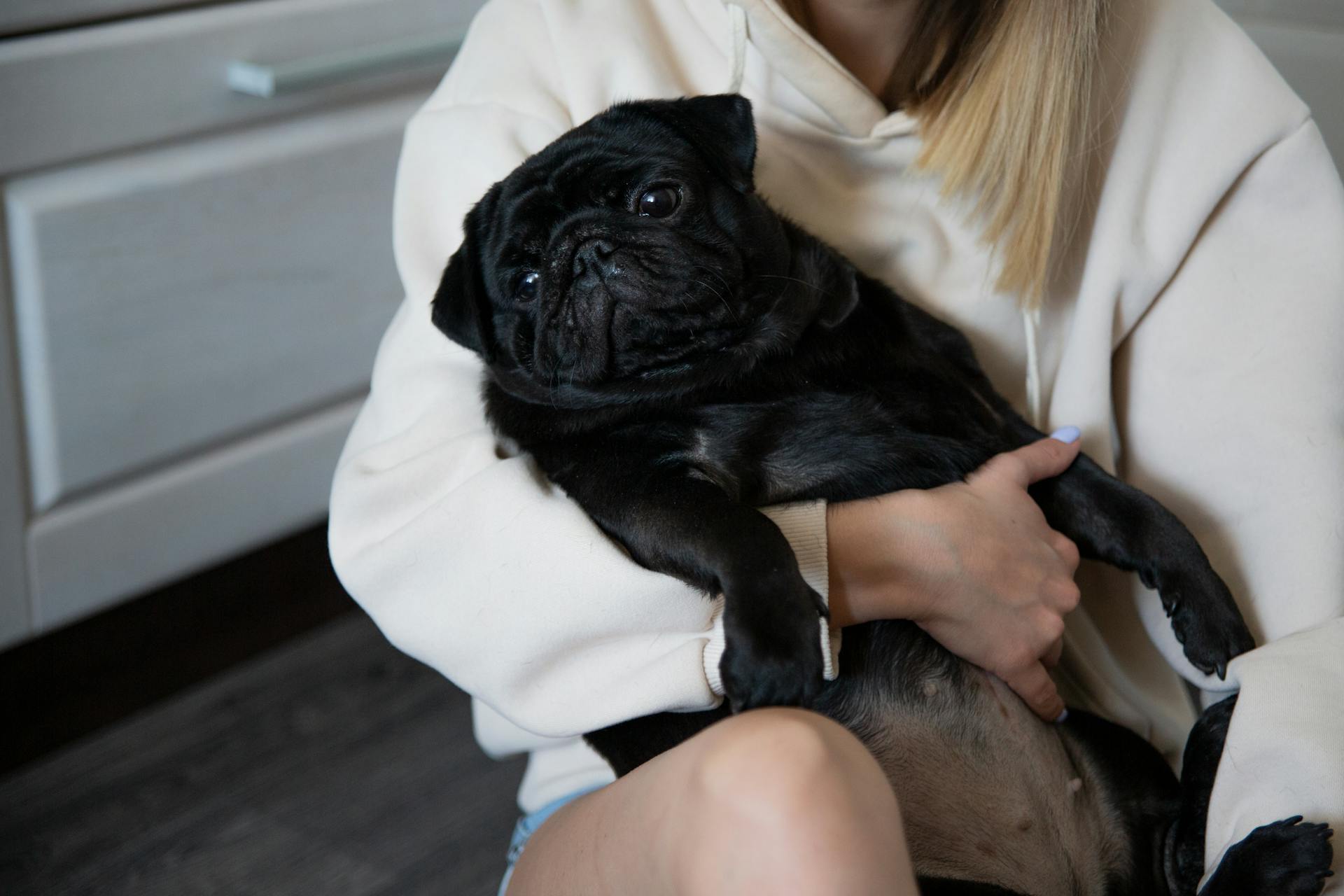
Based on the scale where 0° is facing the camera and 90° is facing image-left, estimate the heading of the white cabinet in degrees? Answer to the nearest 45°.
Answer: approximately 315°

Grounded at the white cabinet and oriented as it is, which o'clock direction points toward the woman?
The woman is roughly at 12 o'clock from the white cabinet.

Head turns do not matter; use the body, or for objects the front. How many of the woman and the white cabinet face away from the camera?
0

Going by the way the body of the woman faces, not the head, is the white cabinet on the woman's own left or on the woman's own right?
on the woman's own right

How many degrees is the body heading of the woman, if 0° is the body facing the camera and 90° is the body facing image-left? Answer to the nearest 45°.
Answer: approximately 0°

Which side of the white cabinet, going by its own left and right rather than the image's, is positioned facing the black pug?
front
